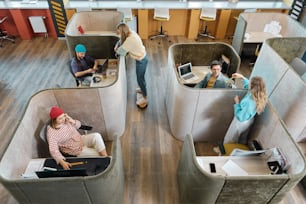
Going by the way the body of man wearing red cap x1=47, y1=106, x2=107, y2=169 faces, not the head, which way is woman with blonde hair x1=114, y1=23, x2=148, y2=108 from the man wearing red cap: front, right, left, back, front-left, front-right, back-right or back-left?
left

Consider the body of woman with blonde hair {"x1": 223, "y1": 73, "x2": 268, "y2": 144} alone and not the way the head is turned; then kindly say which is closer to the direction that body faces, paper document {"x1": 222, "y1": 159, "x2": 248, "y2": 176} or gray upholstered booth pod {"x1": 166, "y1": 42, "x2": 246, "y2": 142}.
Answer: the gray upholstered booth pod

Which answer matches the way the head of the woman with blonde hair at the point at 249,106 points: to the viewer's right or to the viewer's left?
to the viewer's left

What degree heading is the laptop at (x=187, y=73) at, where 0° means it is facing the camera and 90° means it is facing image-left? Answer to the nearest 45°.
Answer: approximately 315°

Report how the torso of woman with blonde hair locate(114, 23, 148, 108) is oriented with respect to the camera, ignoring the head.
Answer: to the viewer's left

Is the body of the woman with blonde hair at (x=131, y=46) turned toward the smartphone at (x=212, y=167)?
no

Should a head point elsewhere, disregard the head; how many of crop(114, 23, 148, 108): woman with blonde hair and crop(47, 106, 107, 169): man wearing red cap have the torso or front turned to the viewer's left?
1

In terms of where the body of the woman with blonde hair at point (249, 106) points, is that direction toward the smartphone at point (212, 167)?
no

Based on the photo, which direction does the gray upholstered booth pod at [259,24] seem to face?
toward the camera

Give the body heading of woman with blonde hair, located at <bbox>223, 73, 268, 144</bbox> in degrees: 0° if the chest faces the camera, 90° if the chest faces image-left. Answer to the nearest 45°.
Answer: approximately 135°

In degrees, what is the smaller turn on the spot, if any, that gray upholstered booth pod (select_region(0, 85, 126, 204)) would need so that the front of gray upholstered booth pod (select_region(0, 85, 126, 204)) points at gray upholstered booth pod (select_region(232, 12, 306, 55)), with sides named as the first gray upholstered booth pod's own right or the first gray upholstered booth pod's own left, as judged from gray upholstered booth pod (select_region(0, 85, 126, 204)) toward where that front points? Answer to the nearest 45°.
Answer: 0° — it already faces it

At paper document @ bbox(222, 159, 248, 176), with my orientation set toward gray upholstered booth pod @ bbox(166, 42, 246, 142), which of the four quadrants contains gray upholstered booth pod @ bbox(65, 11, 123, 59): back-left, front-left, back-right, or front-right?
front-left

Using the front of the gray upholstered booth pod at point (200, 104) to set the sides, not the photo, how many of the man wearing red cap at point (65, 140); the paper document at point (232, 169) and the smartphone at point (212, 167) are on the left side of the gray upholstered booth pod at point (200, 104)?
0

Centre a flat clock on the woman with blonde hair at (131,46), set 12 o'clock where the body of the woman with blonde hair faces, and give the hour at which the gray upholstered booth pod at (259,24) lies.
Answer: The gray upholstered booth pod is roughly at 5 o'clock from the woman with blonde hair.

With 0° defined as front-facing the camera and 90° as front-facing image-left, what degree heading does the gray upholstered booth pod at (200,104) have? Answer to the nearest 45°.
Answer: approximately 270°

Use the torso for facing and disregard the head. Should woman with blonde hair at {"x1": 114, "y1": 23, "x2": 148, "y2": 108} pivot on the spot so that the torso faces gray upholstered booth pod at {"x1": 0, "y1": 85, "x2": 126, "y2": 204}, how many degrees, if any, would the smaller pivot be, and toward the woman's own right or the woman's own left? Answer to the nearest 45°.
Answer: approximately 45° to the woman's own left

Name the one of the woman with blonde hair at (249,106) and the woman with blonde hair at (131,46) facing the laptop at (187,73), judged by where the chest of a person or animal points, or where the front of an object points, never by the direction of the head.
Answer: the woman with blonde hair at (249,106)

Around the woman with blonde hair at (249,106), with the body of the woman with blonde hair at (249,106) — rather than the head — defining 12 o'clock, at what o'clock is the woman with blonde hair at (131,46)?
the woman with blonde hair at (131,46) is roughly at 11 o'clock from the woman with blonde hair at (249,106).
